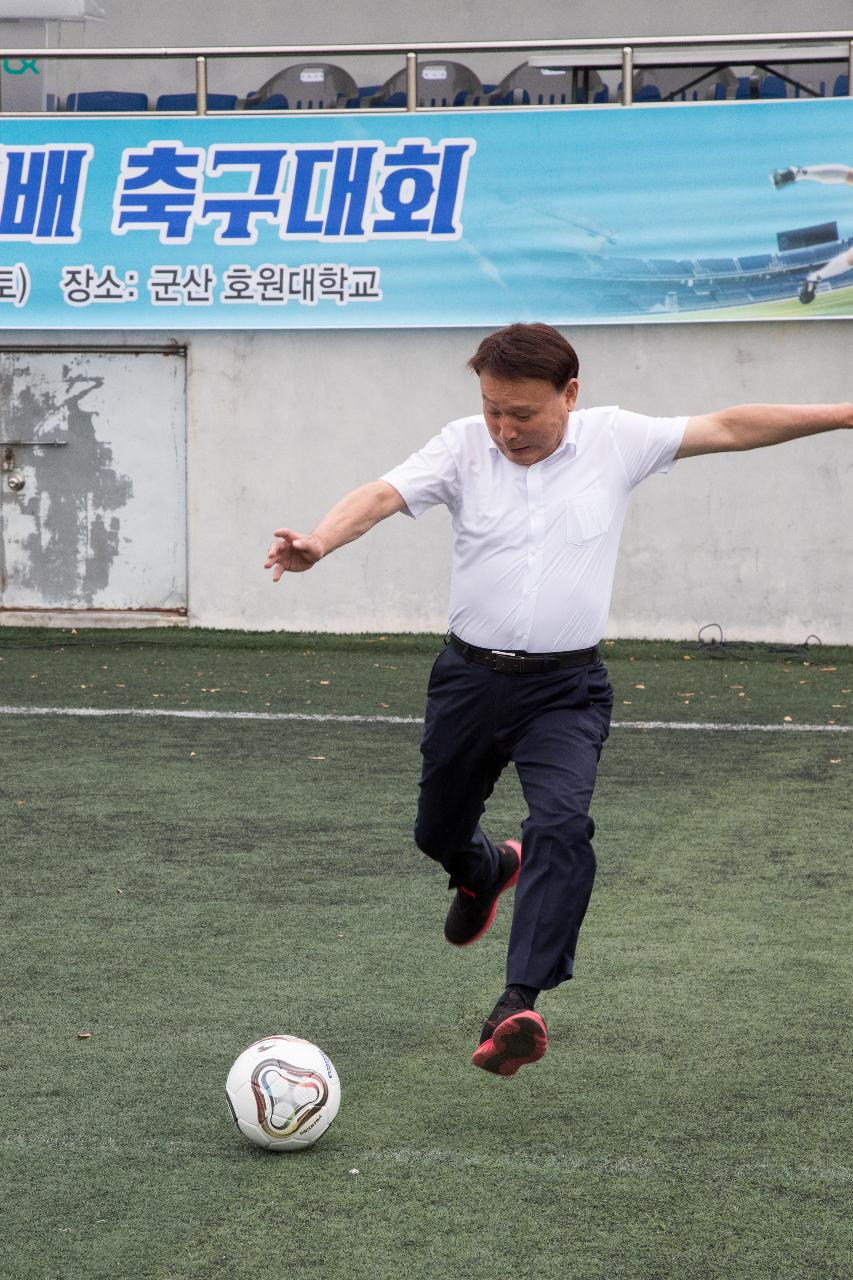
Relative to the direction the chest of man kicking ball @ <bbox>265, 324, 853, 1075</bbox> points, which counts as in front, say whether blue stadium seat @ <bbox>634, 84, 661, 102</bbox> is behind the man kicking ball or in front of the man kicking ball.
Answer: behind

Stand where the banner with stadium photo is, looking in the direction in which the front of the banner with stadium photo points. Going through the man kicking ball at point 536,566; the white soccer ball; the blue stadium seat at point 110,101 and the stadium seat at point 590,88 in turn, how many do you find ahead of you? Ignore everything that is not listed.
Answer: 2

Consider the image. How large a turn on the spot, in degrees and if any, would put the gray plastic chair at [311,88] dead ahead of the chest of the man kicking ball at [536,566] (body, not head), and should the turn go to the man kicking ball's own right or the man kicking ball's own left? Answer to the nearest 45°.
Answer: approximately 180°

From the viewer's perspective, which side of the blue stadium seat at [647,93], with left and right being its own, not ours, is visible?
front

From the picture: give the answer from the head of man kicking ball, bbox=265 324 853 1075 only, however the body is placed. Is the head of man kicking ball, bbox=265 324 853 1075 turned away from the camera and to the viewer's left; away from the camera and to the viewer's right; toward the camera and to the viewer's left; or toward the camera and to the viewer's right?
toward the camera and to the viewer's left

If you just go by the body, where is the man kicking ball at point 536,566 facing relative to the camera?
toward the camera

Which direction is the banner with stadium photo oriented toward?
toward the camera

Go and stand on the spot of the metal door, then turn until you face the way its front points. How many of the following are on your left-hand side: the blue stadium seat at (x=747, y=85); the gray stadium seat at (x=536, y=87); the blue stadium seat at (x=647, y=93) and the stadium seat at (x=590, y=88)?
4
